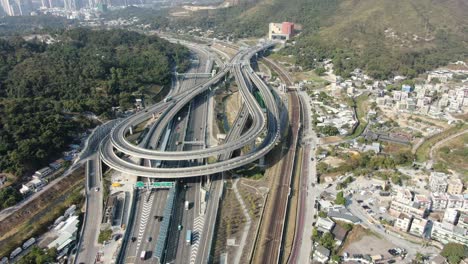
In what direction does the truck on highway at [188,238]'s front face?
toward the camera

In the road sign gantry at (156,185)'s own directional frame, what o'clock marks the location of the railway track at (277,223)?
The railway track is roughly at 10 o'clock from the road sign gantry.

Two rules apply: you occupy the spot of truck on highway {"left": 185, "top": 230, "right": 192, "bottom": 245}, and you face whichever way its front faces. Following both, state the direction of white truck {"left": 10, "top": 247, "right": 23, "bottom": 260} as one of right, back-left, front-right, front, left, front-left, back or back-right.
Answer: right

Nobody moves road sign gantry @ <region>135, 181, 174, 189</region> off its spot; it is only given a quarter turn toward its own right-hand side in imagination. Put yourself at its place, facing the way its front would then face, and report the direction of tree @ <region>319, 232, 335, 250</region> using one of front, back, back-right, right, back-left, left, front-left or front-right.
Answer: back-left

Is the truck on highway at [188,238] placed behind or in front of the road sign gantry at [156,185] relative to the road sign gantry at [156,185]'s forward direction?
in front

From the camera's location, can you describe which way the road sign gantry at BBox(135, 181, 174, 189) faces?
facing the viewer

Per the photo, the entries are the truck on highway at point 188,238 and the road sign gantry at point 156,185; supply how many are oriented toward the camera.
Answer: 2

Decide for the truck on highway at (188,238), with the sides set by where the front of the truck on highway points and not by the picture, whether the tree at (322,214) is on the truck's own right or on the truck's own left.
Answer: on the truck's own left

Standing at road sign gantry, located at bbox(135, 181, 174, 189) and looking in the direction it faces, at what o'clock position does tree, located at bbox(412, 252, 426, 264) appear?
The tree is roughly at 10 o'clock from the road sign gantry.

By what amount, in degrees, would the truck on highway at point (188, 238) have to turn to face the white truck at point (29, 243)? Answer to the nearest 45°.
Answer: approximately 90° to its right

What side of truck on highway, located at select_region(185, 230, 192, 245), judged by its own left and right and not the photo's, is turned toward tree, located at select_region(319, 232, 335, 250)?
left

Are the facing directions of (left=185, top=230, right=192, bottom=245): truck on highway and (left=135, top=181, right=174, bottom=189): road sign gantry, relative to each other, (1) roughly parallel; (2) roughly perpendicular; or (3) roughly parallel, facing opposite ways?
roughly parallel

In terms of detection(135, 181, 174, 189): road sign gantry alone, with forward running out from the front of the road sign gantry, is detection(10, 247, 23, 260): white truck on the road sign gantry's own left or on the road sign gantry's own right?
on the road sign gantry's own right

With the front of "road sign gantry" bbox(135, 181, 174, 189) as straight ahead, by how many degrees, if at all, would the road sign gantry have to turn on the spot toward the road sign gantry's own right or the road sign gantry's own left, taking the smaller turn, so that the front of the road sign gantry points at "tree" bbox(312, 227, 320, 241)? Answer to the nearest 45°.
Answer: approximately 45° to the road sign gantry's own left

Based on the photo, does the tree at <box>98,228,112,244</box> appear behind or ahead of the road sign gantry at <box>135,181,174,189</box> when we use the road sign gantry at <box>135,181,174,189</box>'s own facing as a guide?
ahead

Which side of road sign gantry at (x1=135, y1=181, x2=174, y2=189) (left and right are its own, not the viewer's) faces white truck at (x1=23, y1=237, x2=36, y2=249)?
right

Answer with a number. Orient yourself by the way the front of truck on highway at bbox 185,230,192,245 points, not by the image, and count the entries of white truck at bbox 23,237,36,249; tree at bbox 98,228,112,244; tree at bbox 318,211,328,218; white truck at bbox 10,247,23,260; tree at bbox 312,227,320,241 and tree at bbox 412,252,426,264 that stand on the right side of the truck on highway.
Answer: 3

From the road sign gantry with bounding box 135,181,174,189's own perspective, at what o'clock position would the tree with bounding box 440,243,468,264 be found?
The tree is roughly at 10 o'clock from the road sign gantry.
